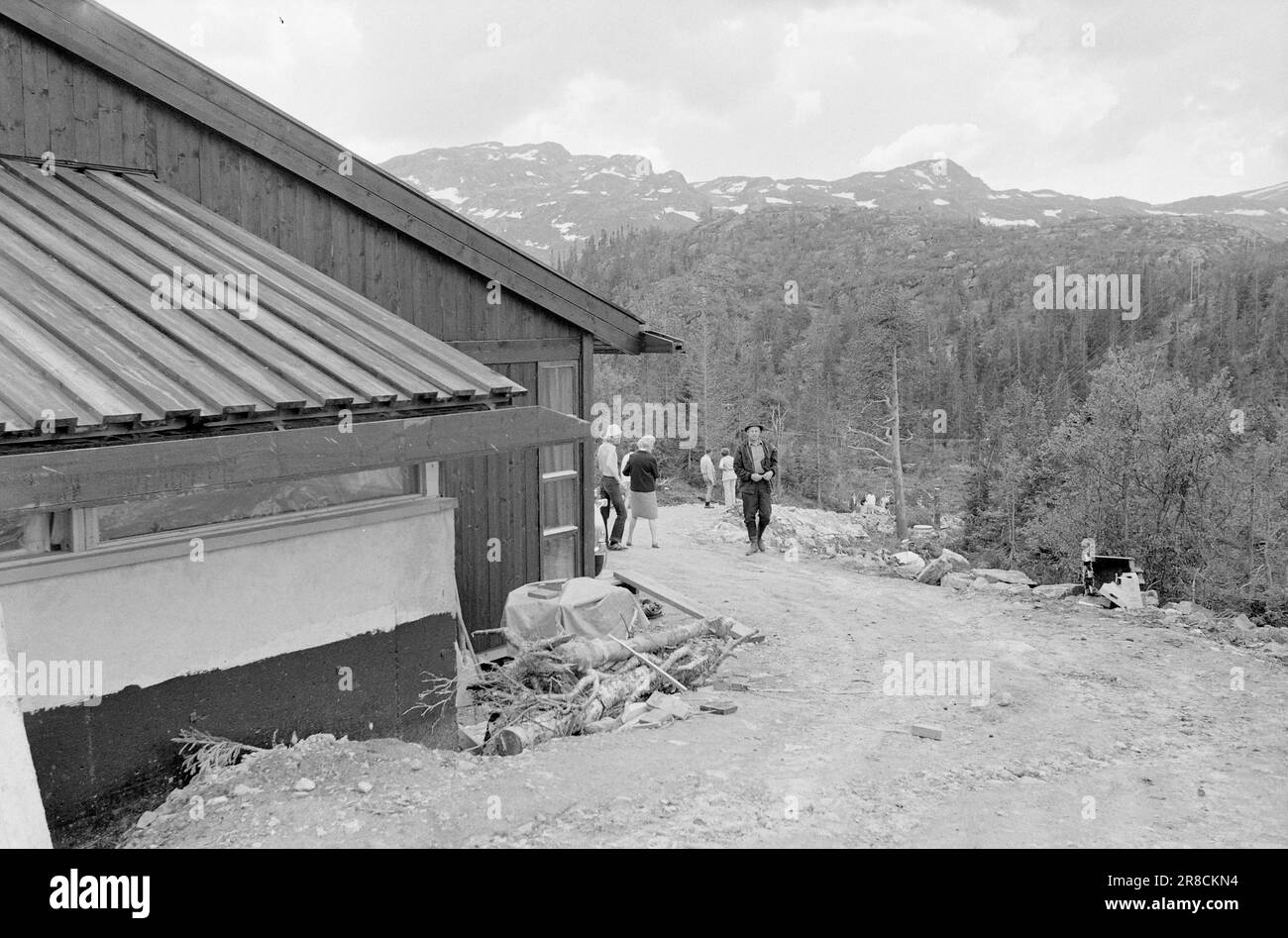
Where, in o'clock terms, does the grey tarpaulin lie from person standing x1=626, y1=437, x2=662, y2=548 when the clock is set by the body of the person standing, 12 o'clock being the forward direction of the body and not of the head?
The grey tarpaulin is roughly at 6 o'clock from the person standing.

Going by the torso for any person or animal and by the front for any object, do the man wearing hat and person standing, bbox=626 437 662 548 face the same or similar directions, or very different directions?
very different directions

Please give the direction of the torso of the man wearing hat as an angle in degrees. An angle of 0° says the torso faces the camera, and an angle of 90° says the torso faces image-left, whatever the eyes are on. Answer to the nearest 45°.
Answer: approximately 0°

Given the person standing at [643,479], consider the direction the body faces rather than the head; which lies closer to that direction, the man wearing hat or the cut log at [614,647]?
the man wearing hat

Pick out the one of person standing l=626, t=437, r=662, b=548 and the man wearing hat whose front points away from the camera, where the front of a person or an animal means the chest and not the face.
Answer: the person standing

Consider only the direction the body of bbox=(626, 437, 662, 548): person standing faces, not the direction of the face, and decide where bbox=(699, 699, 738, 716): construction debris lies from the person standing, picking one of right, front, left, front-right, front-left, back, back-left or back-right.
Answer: back

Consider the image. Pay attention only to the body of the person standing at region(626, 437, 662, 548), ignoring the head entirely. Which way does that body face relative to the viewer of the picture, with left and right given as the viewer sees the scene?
facing away from the viewer

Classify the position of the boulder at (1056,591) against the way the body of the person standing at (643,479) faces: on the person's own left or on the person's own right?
on the person's own right

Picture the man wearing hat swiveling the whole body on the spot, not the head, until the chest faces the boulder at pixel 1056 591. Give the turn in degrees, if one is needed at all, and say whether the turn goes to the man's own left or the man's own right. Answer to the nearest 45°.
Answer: approximately 45° to the man's own left

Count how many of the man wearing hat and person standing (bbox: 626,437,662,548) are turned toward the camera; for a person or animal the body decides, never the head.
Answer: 1

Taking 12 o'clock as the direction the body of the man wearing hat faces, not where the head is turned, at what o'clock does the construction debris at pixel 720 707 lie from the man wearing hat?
The construction debris is roughly at 12 o'clock from the man wearing hat.

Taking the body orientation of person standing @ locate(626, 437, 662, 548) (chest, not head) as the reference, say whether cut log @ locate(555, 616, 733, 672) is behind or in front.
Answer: behind
